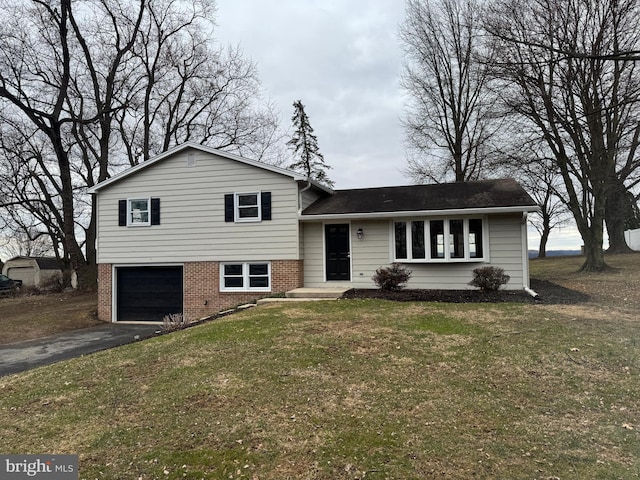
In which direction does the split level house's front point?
toward the camera

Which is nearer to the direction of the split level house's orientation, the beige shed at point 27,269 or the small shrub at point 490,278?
the small shrub

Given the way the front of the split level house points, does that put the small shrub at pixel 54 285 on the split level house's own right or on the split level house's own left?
on the split level house's own right

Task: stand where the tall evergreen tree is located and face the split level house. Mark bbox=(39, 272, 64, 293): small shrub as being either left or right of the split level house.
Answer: right

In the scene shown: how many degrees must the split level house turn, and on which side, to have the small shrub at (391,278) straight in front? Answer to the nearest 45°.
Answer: approximately 45° to its left

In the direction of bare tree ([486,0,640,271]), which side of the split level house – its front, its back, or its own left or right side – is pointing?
left

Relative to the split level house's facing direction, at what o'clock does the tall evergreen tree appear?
The tall evergreen tree is roughly at 6 o'clock from the split level house.

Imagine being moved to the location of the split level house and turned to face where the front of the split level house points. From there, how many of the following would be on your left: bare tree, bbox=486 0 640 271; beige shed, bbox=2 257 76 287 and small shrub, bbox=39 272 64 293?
1
